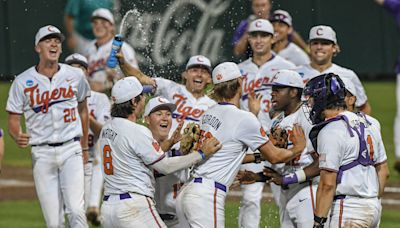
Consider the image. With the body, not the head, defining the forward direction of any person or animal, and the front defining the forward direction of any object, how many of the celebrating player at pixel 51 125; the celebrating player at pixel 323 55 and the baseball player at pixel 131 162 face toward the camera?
2

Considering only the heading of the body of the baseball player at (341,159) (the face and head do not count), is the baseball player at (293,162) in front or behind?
in front

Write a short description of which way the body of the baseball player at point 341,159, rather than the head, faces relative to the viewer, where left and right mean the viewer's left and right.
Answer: facing away from the viewer and to the left of the viewer

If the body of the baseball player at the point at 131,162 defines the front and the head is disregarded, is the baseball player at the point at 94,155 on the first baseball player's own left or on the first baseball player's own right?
on the first baseball player's own left

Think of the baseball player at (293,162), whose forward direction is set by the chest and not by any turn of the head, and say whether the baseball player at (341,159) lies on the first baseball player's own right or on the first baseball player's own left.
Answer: on the first baseball player's own left

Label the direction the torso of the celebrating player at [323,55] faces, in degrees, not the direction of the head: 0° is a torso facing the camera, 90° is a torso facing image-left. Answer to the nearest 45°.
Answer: approximately 0°

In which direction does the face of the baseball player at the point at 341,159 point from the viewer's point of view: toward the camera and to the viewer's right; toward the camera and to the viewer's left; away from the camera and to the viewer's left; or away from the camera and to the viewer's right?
away from the camera and to the viewer's left

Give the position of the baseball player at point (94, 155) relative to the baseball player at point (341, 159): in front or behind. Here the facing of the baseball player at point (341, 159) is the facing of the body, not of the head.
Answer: in front
